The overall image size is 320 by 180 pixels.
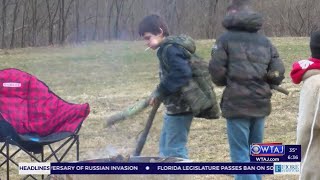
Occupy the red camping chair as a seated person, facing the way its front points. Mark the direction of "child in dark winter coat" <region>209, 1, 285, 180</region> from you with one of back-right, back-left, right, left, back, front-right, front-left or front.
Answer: front

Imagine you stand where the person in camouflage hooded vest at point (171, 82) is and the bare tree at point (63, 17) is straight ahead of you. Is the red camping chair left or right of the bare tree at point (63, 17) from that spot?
left

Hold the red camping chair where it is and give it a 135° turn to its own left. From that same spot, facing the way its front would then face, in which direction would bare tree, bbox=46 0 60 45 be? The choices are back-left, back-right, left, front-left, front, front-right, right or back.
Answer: front

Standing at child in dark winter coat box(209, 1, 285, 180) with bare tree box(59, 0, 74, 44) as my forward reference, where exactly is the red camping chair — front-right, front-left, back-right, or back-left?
front-left

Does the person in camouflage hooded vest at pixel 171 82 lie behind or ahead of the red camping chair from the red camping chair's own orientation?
ahead

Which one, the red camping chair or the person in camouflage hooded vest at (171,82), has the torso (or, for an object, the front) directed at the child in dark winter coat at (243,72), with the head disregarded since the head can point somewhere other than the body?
the red camping chair

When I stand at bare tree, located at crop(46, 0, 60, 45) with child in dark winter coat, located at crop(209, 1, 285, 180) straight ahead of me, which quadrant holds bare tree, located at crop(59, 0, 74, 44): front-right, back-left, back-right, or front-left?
front-left

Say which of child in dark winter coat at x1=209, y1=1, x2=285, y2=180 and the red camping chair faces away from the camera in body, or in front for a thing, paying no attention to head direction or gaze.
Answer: the child in dark winter coat

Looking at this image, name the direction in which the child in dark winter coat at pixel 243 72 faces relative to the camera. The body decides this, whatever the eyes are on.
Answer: away from the camera

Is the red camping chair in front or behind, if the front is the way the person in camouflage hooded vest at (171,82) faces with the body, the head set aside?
in front

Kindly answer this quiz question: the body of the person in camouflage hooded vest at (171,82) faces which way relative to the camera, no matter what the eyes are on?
to the viewer's left

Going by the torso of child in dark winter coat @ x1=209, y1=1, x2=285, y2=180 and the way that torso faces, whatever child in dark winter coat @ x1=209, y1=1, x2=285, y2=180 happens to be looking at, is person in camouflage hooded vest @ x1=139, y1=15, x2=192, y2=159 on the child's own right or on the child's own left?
on the child's own left

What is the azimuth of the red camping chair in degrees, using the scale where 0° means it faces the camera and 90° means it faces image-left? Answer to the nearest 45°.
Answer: approximately 315°
